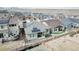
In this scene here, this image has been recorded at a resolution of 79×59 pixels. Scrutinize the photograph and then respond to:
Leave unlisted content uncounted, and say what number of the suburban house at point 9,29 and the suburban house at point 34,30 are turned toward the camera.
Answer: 2

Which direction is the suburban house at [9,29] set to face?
toward the camera

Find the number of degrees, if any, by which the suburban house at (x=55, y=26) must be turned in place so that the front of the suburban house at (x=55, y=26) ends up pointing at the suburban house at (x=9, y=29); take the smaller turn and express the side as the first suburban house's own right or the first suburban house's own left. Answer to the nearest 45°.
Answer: approximately 135° to the first suburban house's own right

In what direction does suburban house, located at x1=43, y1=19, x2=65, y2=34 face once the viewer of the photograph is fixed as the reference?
facing the viewer and to the right of the viewer

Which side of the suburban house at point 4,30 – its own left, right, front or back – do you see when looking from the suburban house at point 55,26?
left

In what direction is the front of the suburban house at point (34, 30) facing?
toward the camera

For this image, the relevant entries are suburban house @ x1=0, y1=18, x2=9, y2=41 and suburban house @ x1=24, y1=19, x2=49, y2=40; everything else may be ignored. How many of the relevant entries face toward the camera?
2
